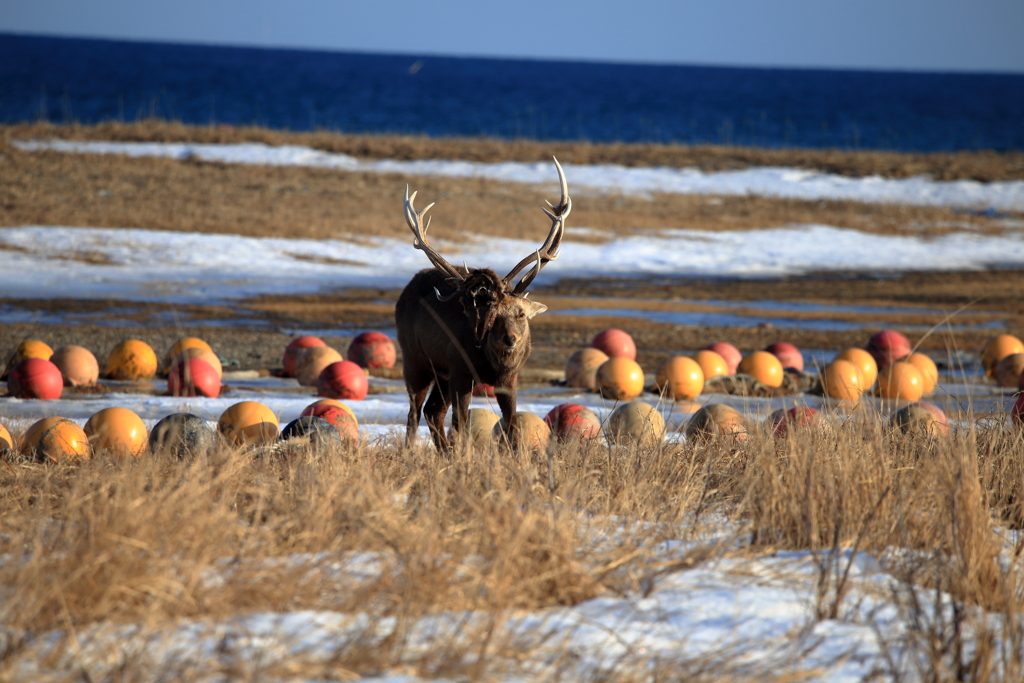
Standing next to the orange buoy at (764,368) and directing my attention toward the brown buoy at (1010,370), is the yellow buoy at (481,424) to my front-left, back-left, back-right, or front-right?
back-right

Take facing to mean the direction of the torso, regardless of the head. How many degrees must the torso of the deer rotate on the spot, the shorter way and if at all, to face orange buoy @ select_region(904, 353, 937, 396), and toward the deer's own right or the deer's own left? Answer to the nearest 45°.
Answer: approximately 90° to the deer's own left

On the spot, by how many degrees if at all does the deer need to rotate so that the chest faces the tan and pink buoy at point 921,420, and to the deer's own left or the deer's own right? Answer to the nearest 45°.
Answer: approximately 45° to the deer's own left

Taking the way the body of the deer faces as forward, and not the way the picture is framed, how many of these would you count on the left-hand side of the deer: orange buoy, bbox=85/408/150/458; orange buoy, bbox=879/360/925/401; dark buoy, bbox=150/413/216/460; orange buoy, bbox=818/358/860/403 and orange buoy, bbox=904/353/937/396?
3

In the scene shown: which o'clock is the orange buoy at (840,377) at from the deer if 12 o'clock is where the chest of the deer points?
The orange buoy is roughly at 9 o'clock from the deer.

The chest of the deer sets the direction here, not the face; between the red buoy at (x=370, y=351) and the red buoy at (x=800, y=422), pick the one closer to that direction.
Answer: the red buoy at (x=800, y=422)

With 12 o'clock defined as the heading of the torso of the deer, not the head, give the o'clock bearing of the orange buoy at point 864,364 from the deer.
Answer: The orange buoy is roughly at 9 o'clock from the deer.

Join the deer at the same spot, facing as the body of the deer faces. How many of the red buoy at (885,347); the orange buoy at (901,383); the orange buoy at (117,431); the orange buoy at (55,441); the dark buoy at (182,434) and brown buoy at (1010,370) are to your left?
3

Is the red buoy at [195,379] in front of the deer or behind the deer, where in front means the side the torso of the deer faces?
behind

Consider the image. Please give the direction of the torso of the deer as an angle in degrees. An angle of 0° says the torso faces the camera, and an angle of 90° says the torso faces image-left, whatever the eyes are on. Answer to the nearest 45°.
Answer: approximately 315°

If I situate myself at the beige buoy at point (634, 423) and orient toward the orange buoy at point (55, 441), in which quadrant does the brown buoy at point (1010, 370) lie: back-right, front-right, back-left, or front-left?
back-right

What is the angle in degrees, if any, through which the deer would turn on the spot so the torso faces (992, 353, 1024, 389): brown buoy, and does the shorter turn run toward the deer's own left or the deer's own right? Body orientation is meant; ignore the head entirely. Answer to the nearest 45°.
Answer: approximately 90° to the deer's own left

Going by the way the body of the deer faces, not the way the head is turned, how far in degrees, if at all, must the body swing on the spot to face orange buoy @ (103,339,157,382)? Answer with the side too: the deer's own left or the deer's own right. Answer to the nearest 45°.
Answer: approximately 180°
